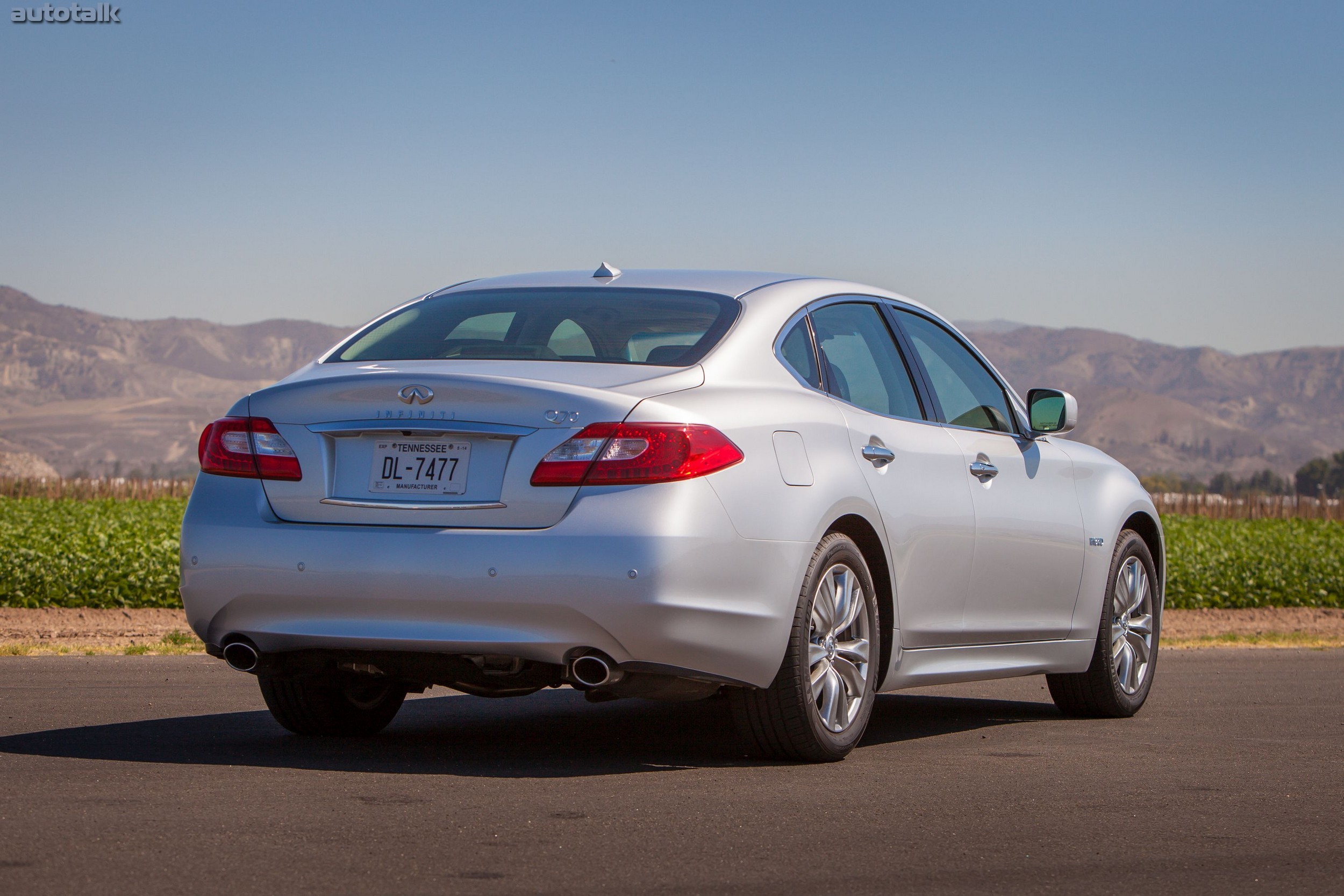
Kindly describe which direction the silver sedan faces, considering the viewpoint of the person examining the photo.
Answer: facing away from the viewer and to the right of the viewer
